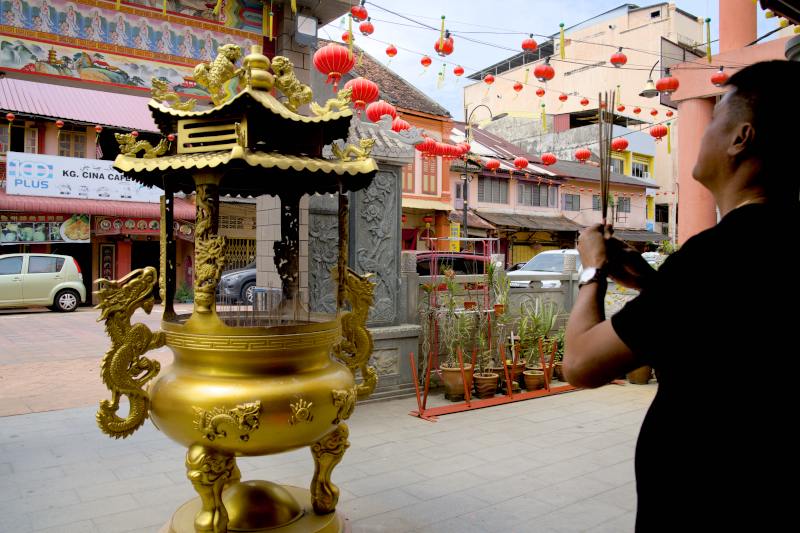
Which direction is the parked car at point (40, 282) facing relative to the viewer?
to the viewer's left

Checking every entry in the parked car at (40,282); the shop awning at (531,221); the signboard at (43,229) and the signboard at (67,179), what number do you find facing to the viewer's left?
1

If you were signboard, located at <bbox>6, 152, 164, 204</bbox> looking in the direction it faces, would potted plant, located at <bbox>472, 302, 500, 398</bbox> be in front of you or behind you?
in front

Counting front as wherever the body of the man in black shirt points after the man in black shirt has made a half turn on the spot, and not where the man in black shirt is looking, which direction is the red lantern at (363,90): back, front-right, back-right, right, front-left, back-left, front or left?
back

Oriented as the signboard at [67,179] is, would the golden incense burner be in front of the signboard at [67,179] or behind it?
in front

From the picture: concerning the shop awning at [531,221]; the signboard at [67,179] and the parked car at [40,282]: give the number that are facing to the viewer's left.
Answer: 1

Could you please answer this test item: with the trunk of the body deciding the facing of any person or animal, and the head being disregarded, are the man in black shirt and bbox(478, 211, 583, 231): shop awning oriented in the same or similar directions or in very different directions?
very different directions

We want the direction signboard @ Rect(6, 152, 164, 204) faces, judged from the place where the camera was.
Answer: facing the viewer

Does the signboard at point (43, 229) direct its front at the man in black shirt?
yes

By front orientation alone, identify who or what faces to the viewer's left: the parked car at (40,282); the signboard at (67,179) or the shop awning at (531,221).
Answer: the parked car

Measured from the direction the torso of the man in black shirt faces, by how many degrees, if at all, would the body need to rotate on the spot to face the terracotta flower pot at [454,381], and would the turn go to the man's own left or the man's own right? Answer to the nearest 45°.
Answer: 0° — they already face it

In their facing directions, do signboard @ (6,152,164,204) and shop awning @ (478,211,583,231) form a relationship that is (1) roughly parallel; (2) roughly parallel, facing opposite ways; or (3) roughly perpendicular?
roughly parallel

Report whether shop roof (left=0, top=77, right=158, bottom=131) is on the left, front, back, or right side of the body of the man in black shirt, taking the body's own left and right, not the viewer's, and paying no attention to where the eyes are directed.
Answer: front

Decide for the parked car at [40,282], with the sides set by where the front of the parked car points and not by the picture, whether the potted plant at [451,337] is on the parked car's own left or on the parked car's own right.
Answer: on the parked car's own left
